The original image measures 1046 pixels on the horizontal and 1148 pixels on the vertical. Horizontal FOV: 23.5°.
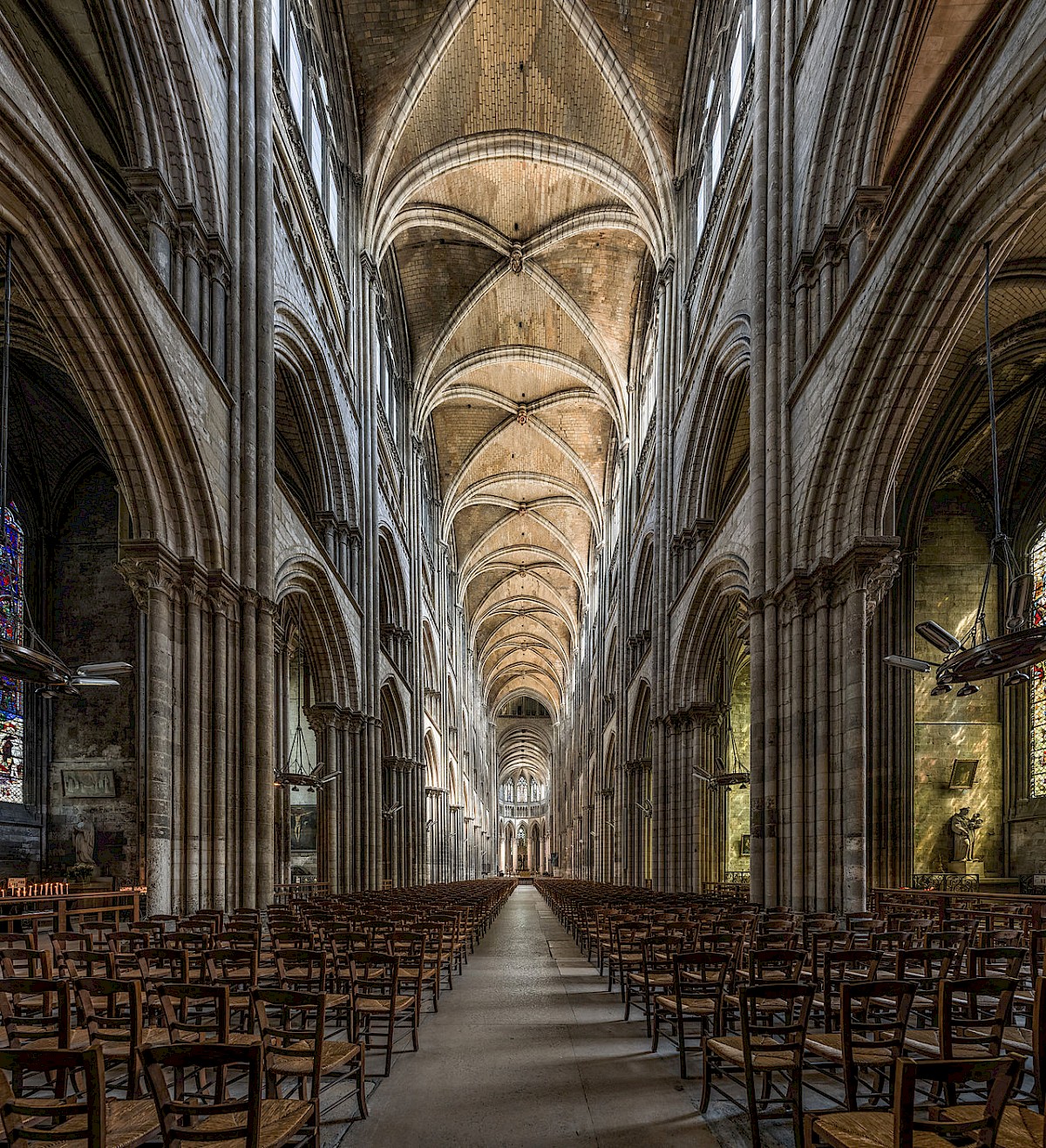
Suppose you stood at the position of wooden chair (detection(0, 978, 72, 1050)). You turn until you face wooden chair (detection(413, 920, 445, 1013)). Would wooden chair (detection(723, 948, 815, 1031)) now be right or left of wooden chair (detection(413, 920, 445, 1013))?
right

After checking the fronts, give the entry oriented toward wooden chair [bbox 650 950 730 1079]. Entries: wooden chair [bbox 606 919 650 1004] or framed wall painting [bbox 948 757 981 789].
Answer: the framed wall painting

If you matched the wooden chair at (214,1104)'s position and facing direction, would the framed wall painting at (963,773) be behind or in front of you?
in front

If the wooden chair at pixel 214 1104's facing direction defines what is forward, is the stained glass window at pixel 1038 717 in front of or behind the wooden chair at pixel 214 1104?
in front

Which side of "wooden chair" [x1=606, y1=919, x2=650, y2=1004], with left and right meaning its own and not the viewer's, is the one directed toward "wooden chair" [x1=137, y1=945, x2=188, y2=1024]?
left

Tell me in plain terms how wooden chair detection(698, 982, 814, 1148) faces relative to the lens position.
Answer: facing away from the viewer and to the left of the viewer

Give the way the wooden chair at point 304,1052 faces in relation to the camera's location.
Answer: facing away from the viewer and to the right of the viewer

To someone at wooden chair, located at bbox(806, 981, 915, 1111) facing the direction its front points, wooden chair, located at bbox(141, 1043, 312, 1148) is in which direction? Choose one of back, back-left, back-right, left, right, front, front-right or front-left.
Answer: left

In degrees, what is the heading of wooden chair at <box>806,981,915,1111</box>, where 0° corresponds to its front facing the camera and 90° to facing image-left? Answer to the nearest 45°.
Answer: approximately 135°

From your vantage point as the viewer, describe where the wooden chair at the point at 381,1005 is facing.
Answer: facing away from the viewer and to the right of the viewer
